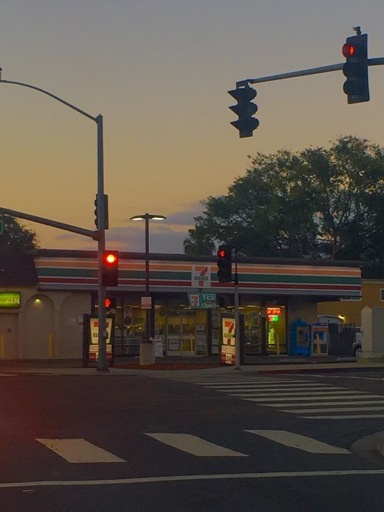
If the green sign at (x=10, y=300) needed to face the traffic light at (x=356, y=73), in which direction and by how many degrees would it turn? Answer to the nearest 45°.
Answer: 0° — it already faces it

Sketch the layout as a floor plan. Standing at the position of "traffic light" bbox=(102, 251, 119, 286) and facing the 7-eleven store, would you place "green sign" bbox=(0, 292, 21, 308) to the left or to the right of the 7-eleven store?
left

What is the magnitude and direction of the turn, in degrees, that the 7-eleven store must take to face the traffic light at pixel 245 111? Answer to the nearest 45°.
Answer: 0° — it already faces it

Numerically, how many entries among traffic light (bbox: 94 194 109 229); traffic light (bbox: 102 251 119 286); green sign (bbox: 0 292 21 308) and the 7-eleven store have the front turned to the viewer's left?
1

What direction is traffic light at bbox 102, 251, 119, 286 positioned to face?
toward the camera

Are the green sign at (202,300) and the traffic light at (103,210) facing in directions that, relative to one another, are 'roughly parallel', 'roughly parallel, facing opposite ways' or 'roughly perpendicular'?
roughly perpendicular

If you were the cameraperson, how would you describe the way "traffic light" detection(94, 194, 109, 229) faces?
facing to the left of the viewer

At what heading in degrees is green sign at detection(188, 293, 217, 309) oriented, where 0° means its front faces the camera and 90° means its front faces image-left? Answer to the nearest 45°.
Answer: approximately 0°

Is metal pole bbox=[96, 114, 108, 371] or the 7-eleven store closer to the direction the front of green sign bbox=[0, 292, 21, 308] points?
the metal pole

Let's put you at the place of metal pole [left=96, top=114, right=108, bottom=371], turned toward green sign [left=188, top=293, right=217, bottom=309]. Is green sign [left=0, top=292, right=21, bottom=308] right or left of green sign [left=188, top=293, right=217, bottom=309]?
left

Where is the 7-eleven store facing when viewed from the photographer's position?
facing the viewer

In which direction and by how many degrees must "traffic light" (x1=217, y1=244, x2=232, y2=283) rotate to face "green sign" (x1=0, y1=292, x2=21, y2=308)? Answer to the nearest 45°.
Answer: approximately 90° to its right

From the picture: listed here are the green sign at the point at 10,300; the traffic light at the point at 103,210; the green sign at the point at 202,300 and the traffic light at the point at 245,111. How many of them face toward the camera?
2

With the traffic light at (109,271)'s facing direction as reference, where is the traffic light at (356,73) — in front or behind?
in front

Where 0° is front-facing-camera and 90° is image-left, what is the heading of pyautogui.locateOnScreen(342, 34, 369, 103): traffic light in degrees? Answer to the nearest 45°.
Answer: approximately 45°
